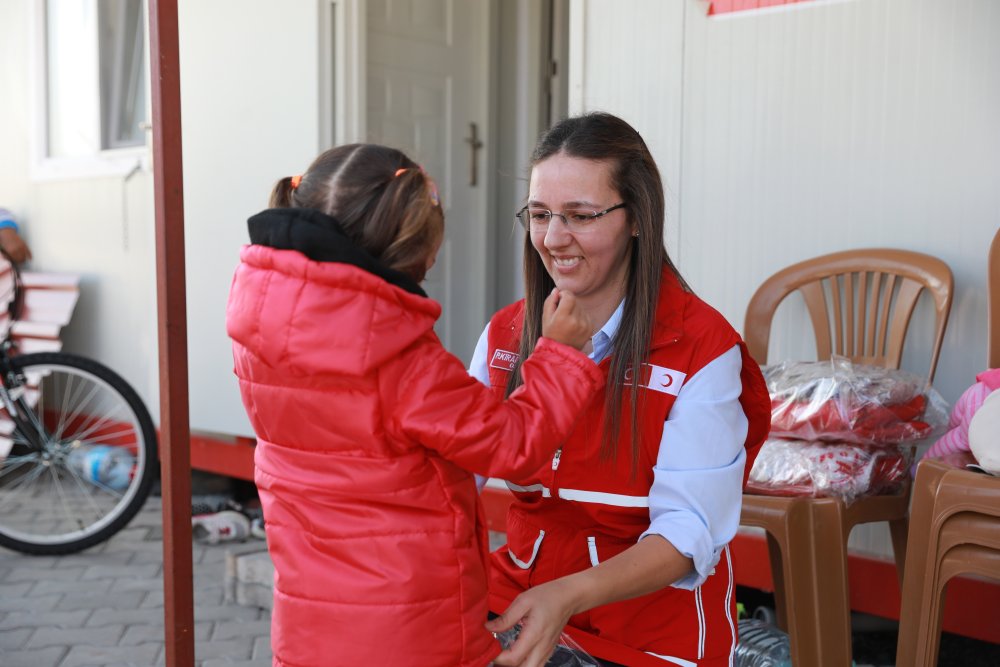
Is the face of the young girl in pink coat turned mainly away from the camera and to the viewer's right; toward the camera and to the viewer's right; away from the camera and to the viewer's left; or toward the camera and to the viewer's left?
away from the camera and to the viewer's right

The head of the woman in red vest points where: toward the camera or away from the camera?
toward the camera

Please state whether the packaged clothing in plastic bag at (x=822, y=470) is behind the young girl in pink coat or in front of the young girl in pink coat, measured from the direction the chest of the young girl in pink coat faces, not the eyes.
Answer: in front

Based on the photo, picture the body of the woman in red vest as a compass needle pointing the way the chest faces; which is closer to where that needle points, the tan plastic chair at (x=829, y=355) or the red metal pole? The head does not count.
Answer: the red metal pole

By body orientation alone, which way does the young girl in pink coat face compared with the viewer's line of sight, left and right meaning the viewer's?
facing away from the viewer and to the right of the viewer

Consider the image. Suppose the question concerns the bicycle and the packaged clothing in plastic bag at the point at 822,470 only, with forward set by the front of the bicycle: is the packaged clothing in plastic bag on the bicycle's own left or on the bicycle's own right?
on the bicycle's own right

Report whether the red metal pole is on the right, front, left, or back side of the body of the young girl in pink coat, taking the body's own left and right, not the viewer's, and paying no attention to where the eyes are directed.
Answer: left

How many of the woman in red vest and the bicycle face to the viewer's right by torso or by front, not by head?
1

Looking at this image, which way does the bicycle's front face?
to the viewer's right

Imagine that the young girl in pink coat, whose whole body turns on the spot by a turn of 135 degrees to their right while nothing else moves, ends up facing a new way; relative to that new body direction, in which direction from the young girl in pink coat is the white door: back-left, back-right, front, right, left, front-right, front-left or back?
back

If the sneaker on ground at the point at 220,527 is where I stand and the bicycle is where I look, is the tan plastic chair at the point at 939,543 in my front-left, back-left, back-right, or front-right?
back-left
